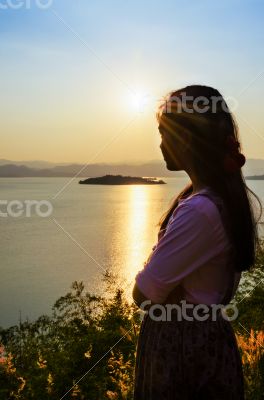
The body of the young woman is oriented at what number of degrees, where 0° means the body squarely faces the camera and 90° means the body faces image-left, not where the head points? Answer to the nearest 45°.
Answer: approximately 90°
